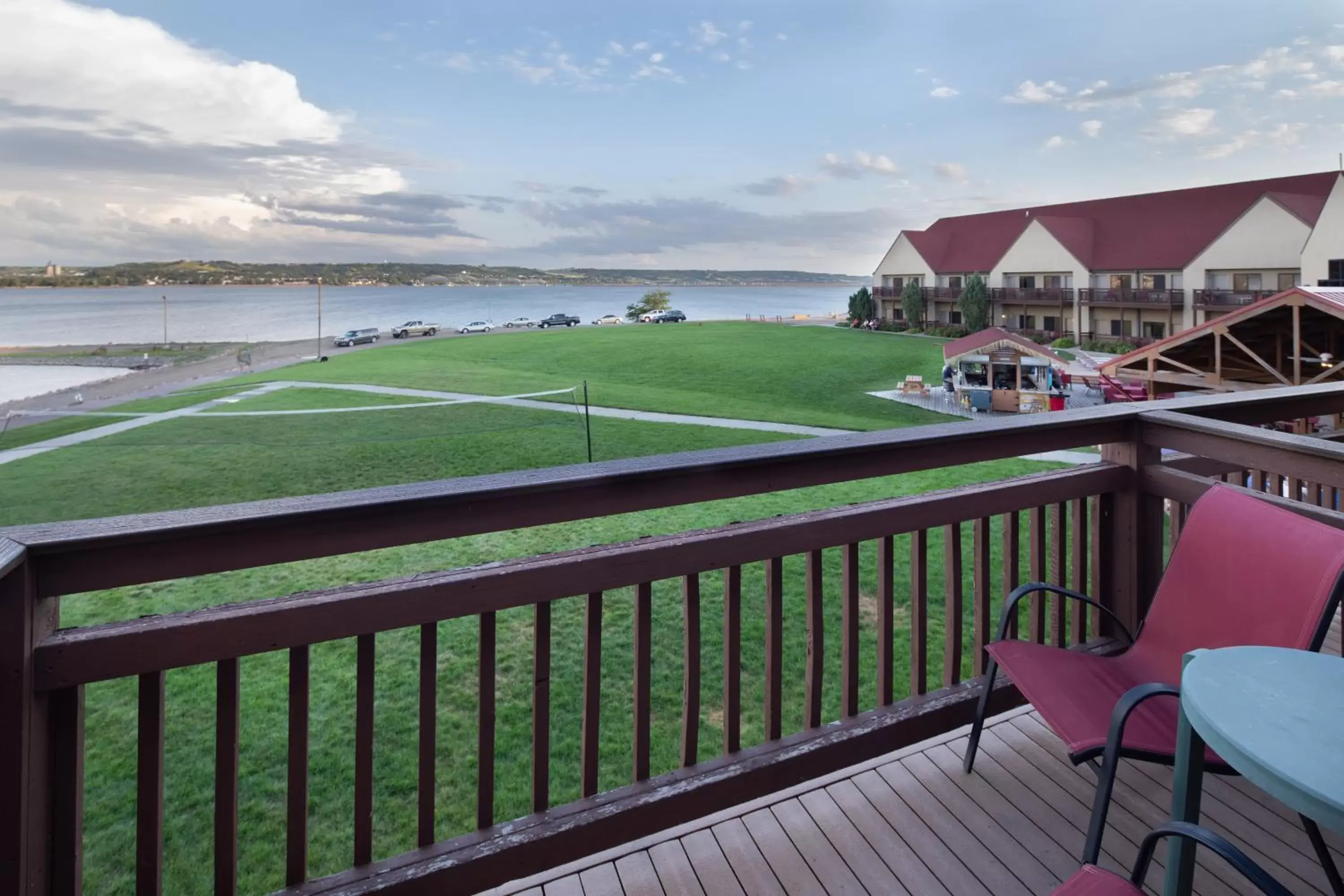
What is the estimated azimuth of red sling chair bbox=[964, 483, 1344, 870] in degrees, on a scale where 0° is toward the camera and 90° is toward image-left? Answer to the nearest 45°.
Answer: approximately 45°

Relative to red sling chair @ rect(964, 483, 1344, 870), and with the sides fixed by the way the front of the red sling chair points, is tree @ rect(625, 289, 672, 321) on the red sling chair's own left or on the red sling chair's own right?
on the red sling chair's own right

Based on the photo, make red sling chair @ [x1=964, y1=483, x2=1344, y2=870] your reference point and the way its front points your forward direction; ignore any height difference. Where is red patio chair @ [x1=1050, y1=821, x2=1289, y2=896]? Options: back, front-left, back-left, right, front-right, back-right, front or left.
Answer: front-left

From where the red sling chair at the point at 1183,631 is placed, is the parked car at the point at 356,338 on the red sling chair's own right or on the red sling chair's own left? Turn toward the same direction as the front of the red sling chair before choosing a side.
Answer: on the red sling chair's own right

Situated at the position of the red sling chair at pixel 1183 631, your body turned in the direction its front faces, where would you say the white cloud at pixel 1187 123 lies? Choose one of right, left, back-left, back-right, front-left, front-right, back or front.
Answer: back-right
